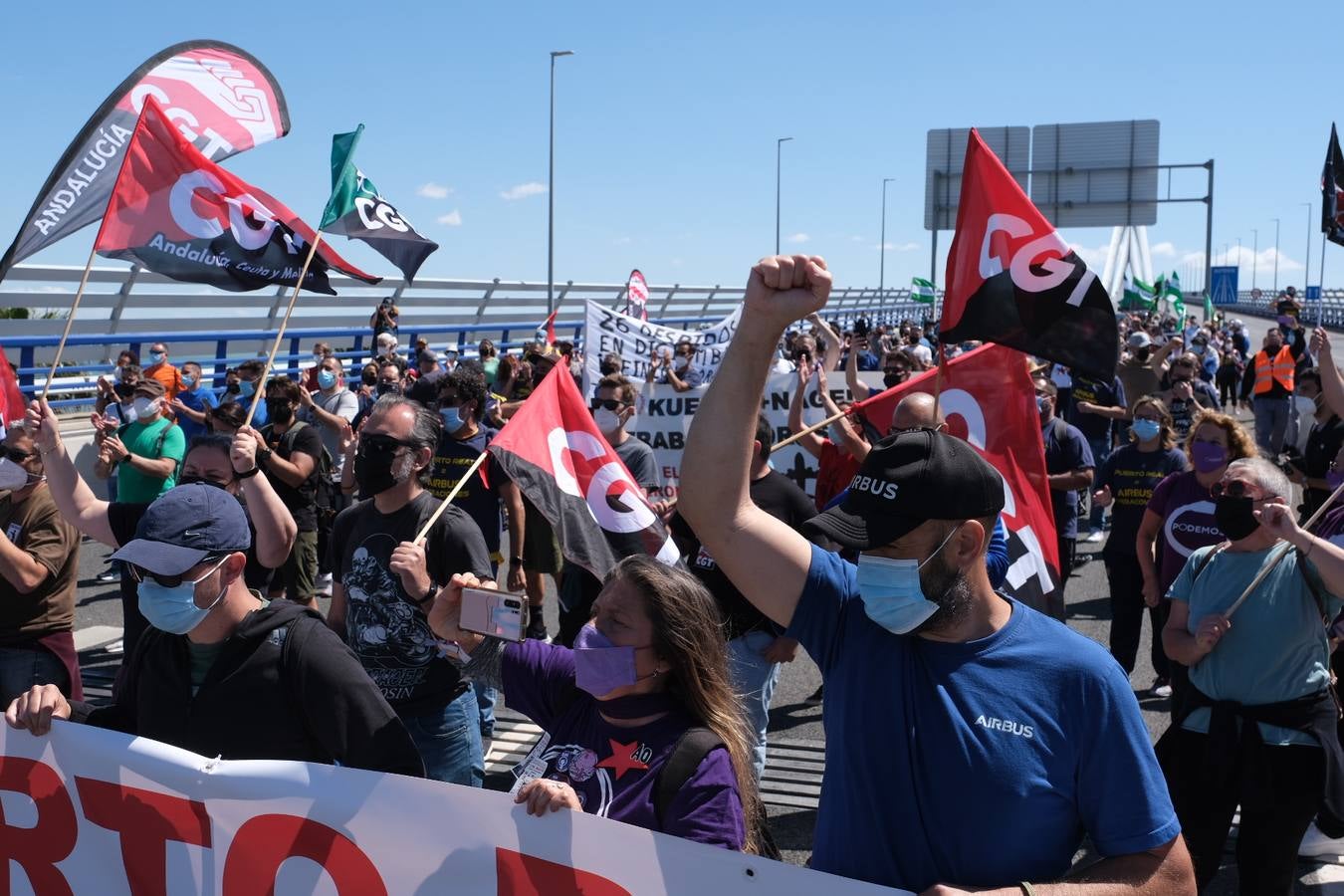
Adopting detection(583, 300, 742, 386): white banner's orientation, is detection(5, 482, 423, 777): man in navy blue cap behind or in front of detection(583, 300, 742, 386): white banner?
in front

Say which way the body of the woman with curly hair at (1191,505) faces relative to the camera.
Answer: toward the camera

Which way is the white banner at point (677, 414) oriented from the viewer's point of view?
toward the camera

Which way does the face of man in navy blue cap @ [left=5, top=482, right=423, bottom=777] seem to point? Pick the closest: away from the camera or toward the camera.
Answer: toward the camera

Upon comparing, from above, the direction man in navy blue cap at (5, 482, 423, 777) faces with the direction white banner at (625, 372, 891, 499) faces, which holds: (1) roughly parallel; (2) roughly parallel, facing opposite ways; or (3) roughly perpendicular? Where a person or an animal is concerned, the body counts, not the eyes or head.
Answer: roughly parallel

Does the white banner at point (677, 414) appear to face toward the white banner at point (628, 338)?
no

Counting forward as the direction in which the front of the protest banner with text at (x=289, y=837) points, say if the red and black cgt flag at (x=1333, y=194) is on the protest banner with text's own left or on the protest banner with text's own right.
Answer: on the protest banner with text's own left

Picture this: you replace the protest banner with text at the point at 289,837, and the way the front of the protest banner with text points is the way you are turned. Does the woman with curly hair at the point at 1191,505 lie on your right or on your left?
on your left

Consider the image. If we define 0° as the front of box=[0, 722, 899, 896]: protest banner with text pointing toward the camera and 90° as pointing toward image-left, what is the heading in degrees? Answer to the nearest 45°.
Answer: approximately 0°

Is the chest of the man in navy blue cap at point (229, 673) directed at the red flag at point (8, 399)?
no

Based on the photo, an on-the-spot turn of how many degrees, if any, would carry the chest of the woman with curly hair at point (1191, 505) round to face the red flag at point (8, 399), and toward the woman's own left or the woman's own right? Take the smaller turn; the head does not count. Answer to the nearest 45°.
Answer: approximately 45° to the woman's own right

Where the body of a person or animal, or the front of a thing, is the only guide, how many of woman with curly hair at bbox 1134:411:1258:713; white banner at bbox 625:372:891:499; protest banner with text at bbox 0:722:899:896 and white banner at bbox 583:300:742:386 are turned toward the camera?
4

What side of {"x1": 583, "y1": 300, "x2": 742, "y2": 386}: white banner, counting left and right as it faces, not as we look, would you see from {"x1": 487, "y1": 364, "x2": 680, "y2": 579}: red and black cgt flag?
front

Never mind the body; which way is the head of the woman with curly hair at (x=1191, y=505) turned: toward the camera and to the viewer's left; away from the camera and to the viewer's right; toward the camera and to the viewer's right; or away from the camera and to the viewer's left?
toward the camera and to the viewer's left

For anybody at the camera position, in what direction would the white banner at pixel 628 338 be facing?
facing the viewer

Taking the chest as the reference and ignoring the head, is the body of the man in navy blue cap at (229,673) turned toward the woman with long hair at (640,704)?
no
